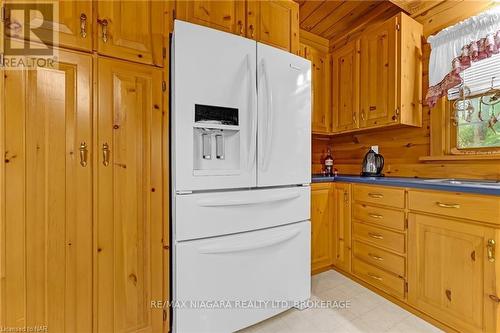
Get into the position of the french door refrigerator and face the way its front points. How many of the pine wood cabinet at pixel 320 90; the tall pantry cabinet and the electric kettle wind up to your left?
2

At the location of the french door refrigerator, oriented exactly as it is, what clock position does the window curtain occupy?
The window curtain is roughly at 10 o'clock from the french door refrigerator.

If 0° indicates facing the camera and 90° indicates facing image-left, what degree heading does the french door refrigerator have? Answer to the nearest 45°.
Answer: approximately 315°

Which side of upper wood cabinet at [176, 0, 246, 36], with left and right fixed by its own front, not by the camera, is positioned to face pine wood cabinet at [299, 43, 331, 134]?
left

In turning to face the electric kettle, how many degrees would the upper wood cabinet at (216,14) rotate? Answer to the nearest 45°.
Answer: approximately 90° to its left

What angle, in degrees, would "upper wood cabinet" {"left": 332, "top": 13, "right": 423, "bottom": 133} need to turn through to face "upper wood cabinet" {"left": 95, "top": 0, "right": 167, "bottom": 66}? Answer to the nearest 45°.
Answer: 0° — it already faces it

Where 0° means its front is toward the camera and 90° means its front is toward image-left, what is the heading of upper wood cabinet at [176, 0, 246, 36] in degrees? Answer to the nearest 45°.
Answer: approximately 315°

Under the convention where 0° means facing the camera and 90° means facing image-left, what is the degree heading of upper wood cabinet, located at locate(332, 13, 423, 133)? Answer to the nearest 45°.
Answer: approximately 45°

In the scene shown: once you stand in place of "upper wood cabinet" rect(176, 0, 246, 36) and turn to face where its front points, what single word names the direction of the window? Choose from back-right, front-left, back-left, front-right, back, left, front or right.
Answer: front-left

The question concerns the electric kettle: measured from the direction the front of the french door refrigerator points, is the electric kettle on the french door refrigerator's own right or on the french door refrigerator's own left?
on the french door refrigerator's own left

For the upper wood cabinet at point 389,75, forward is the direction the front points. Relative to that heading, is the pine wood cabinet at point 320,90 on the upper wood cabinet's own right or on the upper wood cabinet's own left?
on the upper wood cabinet's own right
